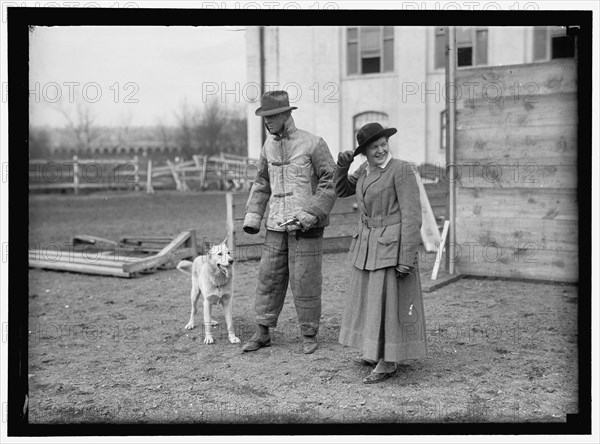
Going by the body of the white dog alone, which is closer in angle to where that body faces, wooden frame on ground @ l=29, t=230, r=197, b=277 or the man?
the man

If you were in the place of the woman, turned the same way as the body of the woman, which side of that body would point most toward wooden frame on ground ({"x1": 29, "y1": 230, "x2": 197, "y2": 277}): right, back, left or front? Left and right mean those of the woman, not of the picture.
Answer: right

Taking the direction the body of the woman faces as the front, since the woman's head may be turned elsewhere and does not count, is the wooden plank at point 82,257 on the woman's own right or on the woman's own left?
on the woman's own right

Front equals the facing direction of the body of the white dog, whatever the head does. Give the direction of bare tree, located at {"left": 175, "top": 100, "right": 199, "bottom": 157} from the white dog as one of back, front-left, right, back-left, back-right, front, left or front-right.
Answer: back-left

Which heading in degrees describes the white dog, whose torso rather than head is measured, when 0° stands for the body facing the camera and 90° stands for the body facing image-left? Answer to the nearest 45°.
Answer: approximately 315°
